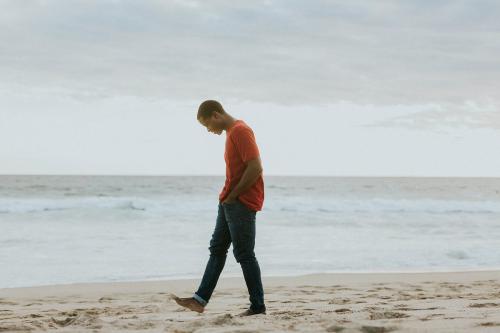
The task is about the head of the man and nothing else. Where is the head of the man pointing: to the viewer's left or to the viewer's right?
to the viewer's left

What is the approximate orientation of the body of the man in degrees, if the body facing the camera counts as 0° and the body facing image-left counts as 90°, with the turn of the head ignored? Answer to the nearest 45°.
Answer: approximately 90°
